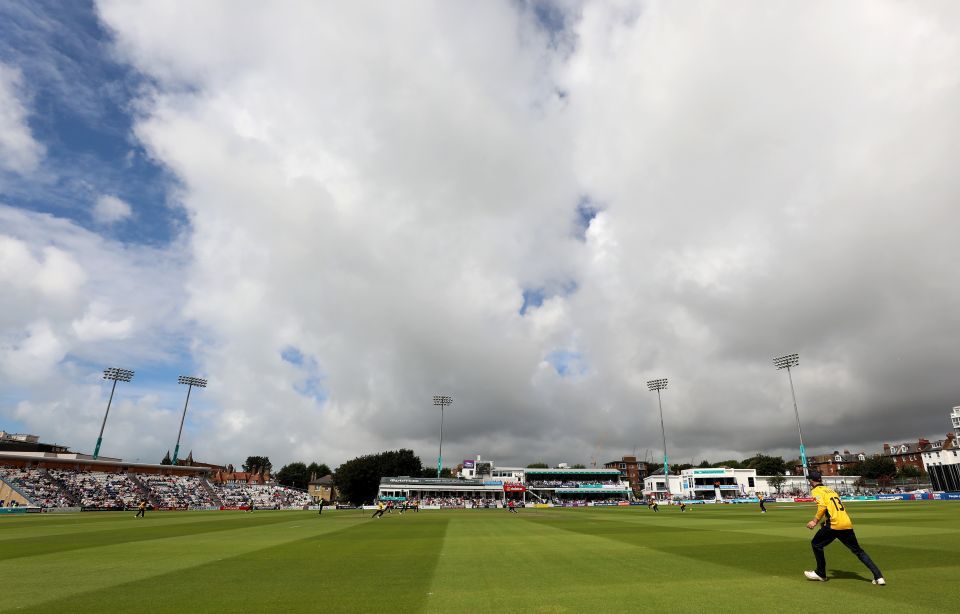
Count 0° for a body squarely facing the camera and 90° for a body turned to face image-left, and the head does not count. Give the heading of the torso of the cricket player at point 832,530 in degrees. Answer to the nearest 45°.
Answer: approximately 135°
